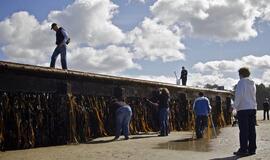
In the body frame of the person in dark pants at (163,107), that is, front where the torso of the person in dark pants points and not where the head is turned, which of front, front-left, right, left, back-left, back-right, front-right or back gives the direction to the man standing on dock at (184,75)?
right

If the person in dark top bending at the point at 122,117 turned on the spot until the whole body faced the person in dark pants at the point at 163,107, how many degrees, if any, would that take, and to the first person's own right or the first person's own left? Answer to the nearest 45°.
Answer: approximately 90° to the first person's own right

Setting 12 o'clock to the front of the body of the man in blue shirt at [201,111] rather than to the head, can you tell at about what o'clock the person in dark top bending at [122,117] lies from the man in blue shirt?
The person in dark top bending is roughly at 8 o'clock from the man in blue shirt.

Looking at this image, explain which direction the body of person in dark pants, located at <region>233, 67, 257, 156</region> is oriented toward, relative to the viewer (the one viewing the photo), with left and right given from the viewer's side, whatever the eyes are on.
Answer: facing away from the viewer and to the left of the viewer

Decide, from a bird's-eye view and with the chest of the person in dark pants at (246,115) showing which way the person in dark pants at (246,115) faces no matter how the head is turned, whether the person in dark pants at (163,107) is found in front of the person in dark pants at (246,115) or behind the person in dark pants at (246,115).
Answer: in front

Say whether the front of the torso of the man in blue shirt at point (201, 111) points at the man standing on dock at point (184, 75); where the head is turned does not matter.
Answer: yes

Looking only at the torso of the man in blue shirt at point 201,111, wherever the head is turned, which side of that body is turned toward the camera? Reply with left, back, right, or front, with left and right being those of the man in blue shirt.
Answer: back

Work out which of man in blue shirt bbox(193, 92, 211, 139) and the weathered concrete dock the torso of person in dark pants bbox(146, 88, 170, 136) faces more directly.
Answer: the weathered concrete dock

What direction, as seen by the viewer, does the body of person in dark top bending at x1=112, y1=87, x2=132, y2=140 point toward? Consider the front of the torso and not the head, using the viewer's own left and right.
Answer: facing away from the viewer and to the left of the viewer
